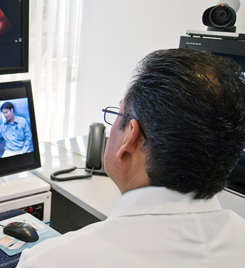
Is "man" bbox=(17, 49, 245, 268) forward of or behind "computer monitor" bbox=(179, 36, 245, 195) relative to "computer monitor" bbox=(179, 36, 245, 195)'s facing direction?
forward

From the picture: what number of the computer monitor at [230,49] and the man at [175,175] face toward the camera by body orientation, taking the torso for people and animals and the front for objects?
1

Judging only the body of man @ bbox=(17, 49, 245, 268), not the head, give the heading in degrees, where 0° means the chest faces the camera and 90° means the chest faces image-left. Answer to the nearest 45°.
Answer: approximately 135°

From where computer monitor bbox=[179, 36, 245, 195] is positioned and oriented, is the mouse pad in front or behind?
in front

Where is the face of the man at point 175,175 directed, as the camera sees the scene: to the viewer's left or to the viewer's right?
to the viewer's left

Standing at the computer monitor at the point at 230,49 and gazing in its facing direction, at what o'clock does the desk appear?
The desk is roughly at 2 o'clock from the computer monitor.

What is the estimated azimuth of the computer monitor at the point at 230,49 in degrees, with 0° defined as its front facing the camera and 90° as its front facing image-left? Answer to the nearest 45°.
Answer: approximately 0°

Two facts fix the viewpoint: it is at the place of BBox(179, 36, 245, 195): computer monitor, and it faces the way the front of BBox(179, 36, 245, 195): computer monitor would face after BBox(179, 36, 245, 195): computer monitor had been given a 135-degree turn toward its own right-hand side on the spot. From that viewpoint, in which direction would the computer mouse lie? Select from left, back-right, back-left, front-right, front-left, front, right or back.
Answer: left
